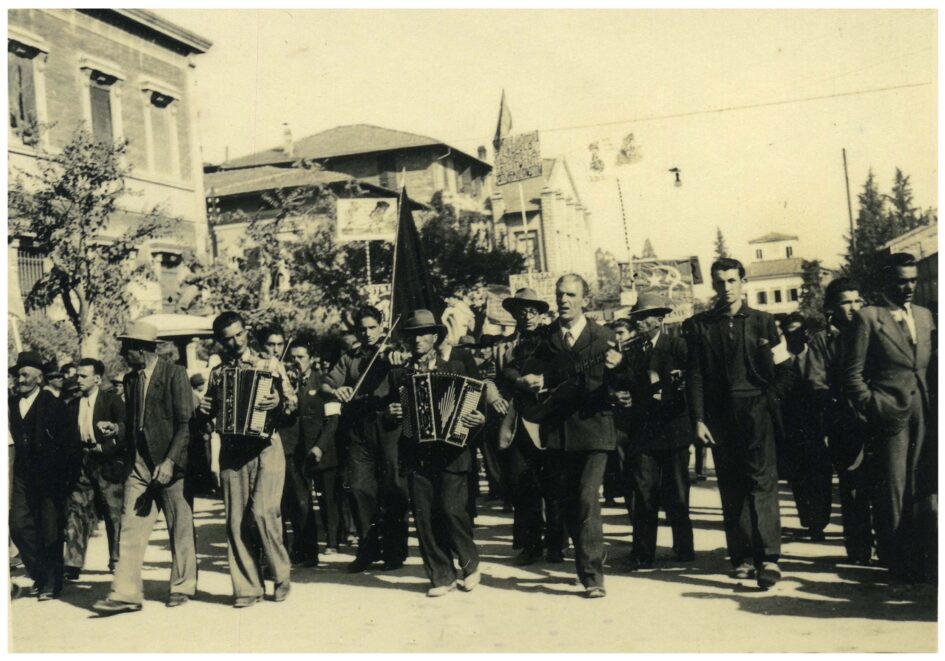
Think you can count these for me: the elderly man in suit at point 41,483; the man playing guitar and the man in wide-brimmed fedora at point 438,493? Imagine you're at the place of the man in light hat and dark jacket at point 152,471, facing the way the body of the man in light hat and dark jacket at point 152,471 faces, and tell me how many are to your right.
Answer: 1

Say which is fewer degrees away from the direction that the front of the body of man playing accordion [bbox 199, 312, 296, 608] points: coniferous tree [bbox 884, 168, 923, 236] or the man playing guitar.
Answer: the man playing guitar

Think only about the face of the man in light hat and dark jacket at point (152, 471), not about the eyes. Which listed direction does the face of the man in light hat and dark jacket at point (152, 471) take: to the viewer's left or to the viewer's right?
to the viewer's left

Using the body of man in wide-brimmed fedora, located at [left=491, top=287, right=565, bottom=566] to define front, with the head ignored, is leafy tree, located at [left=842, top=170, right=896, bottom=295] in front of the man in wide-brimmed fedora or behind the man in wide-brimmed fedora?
behind

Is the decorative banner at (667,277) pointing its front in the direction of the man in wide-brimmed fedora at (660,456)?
yes

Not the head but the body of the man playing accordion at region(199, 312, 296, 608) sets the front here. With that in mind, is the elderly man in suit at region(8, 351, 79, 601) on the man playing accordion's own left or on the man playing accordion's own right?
on the man playing accordion's own right

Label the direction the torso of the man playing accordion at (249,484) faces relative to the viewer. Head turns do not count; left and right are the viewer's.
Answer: facing the viewer

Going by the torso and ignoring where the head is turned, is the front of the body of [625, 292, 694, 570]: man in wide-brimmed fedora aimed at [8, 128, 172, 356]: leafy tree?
no

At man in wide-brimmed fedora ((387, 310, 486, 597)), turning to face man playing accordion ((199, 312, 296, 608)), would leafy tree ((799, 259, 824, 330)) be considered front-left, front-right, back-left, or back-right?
back-right

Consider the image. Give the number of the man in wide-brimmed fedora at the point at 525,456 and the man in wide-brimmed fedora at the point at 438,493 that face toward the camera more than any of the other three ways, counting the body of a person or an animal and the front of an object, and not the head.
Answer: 2

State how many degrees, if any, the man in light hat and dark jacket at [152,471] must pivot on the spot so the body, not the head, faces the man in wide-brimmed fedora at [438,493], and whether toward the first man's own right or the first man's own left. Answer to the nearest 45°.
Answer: approximately 135° to the first man's own left

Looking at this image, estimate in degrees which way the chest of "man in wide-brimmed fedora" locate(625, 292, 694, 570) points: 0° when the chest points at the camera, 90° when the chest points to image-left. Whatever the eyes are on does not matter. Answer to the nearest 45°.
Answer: approximately 45°

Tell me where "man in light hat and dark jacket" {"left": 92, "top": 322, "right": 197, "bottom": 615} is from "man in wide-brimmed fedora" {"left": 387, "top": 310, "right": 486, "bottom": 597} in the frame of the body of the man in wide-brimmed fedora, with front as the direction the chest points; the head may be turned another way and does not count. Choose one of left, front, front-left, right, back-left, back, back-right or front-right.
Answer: right

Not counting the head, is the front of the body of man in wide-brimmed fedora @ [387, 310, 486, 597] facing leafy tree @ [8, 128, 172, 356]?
no

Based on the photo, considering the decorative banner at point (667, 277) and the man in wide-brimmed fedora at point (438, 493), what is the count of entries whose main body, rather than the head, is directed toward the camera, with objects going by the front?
2

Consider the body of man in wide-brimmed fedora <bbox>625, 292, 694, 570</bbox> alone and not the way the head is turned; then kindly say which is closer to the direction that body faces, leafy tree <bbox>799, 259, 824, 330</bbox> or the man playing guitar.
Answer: the man playing guitar

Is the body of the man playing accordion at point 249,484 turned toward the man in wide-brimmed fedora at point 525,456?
no

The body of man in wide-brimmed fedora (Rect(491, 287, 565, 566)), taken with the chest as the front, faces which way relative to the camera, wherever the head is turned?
toward the camera
